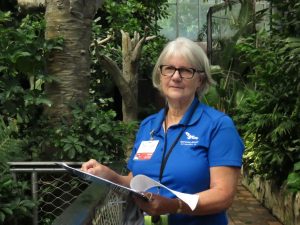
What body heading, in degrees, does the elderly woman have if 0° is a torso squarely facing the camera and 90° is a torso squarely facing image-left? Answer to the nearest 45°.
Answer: approximately 45°

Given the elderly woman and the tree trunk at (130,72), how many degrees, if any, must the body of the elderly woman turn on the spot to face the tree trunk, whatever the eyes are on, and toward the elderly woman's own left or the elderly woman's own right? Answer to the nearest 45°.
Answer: approximately 135° to the elderly woman's own right

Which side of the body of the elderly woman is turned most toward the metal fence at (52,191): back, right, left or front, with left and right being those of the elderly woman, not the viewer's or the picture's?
right

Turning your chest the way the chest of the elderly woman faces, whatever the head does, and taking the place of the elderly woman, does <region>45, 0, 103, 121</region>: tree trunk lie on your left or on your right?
on your right
